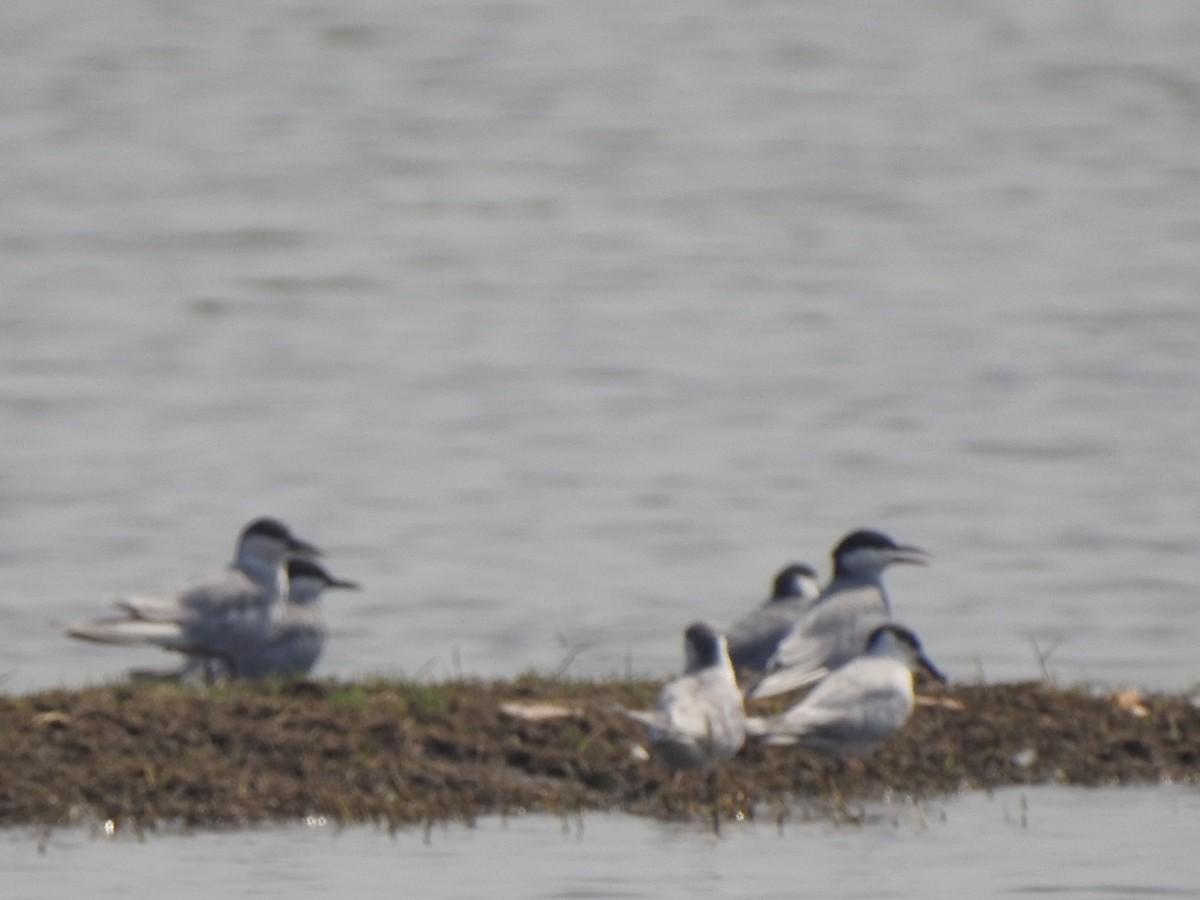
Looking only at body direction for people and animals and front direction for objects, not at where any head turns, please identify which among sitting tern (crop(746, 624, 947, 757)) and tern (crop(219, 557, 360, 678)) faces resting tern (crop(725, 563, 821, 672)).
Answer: the tern

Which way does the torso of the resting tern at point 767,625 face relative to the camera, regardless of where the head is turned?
to the viewer's right

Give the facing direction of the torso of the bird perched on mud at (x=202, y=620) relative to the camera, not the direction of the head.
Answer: to the viewer's right

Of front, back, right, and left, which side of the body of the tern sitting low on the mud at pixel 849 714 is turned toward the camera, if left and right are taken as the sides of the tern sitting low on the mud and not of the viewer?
right

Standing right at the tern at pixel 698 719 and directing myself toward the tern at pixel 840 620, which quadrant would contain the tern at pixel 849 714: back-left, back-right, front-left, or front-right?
front-right

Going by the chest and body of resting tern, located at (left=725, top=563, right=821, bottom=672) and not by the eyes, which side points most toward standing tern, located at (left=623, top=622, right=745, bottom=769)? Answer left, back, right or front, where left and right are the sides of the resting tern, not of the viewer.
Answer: right

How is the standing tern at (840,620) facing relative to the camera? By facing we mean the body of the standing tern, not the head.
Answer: to the viewer's right

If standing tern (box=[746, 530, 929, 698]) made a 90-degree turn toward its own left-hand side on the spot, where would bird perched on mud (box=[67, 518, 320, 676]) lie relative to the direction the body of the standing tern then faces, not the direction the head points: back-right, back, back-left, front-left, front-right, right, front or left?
left

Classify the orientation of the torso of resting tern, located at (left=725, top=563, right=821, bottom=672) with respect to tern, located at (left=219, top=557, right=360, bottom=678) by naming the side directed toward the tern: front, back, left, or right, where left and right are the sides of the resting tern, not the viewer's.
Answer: back

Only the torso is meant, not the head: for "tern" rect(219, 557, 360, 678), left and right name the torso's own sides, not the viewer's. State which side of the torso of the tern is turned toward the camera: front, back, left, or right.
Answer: right
